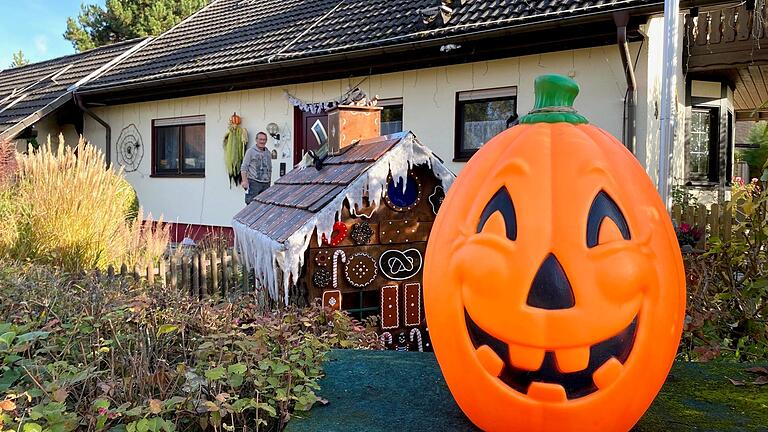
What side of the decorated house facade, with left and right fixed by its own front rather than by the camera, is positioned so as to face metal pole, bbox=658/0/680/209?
left

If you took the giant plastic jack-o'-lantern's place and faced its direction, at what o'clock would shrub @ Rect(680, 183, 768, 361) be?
The shrub is roughly at 7 o'clock from the giant plastic jack-o'-lantern.

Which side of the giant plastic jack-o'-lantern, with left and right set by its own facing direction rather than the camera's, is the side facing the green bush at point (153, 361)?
right

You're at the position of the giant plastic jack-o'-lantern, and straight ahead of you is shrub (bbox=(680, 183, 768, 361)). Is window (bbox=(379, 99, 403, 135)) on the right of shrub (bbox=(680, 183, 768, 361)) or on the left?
left

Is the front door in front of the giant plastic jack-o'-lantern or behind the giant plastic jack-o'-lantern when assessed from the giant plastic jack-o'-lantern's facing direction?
behind

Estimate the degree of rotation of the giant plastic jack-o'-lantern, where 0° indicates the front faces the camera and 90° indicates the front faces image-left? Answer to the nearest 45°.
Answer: approximately 0°

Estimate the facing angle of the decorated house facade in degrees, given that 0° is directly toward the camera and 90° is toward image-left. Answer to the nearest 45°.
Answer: approximately 45°

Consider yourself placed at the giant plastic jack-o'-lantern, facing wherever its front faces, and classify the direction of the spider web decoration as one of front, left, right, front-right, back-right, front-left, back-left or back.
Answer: back-right
